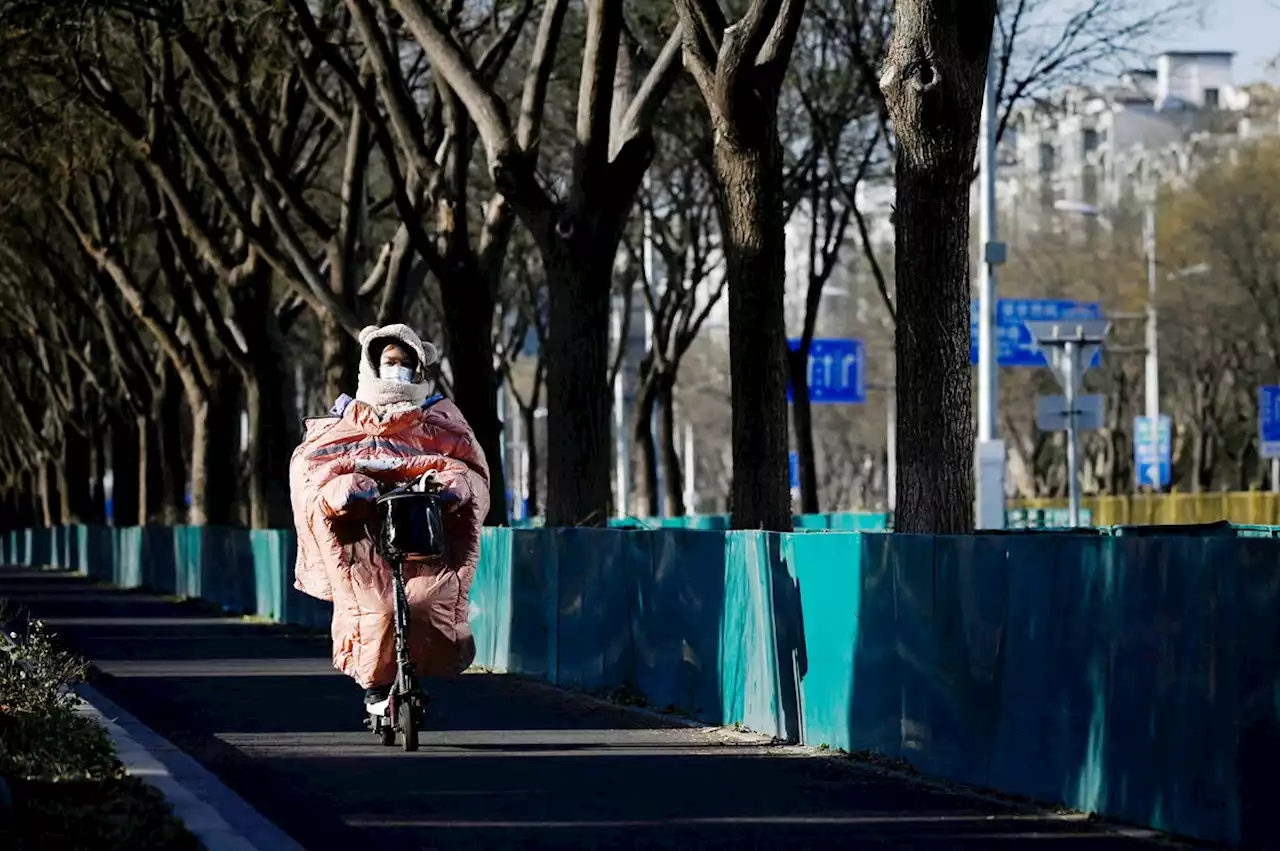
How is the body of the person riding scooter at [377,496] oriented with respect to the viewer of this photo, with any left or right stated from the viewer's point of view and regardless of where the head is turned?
facing the viewer

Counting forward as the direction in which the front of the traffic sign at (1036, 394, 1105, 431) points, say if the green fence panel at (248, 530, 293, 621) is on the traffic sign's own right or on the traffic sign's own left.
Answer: on the traffic sign's own left

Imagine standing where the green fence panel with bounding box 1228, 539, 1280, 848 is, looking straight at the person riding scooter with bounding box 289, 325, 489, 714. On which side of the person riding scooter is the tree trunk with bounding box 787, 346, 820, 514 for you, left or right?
right

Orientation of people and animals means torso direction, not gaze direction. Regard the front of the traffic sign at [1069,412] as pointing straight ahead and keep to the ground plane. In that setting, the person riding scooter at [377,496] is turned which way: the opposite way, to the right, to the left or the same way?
the opposite way

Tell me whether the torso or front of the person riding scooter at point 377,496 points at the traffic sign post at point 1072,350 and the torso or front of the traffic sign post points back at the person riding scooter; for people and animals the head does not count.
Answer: no

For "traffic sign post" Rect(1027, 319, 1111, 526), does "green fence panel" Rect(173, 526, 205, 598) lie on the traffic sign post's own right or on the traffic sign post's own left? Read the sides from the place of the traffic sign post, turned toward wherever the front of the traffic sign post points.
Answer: on the traffic sign post's own left

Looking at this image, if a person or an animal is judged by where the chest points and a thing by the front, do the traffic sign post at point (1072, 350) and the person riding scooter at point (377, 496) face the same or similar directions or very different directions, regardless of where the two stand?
very different directions

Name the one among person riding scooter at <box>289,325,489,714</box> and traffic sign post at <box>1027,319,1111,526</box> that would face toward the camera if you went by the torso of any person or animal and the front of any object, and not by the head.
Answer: the person riding scooter

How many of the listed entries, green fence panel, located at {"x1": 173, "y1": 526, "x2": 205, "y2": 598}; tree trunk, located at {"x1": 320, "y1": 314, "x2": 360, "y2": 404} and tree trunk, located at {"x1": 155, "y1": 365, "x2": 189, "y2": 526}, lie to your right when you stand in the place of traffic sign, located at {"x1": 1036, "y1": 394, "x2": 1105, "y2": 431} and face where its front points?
0

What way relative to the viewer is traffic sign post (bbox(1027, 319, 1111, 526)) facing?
away from the camera

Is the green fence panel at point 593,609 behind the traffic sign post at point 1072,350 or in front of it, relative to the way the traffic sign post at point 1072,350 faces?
behind

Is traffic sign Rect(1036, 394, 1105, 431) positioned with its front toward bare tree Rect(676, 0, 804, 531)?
no

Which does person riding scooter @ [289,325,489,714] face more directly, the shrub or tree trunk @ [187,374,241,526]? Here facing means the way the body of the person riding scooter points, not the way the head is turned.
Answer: the shrub

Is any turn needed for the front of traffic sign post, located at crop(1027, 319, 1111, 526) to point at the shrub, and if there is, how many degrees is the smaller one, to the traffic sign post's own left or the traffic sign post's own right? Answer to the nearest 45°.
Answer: approximately 180°

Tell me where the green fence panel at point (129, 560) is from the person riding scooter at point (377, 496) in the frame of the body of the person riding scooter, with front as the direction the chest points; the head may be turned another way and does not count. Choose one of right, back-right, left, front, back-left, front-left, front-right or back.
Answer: back

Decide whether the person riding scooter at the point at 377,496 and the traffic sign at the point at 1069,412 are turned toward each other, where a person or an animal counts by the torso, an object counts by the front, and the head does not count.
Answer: no

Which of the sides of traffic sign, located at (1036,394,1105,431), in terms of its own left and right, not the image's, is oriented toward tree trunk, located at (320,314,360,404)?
left

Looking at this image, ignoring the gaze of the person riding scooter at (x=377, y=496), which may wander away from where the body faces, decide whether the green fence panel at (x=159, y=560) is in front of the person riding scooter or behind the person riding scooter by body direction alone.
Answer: behind

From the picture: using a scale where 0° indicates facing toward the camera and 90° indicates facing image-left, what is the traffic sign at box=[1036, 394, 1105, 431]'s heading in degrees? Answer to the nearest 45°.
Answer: approximately 180°

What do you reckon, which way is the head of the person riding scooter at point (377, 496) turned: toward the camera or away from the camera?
toward the camera
